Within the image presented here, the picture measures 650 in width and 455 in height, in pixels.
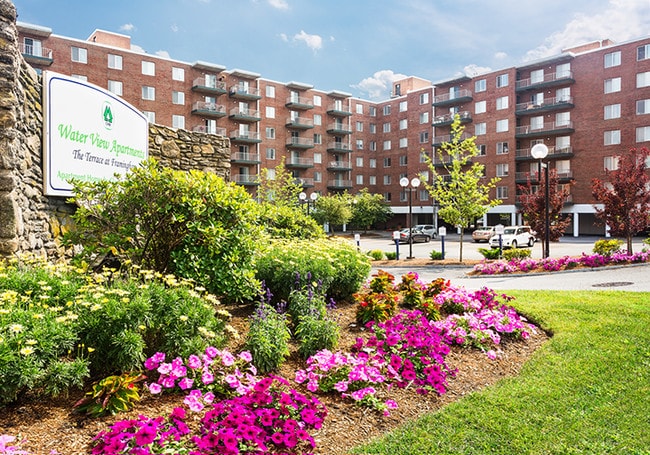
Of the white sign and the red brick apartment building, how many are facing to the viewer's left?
0

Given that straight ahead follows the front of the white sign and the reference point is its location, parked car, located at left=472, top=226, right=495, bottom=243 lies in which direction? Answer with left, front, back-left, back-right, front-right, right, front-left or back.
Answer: left

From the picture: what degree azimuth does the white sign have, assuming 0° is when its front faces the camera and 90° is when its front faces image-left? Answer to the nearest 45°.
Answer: approximately 315°

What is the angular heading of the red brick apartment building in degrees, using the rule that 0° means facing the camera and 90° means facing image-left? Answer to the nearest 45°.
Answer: approximately 0°

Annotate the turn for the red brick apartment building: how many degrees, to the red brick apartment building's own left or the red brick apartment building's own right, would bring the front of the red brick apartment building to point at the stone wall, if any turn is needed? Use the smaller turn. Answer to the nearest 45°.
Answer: approximately 45° to the red brick apartment building's own right

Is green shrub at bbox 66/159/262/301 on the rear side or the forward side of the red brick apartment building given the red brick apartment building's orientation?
on the forward side

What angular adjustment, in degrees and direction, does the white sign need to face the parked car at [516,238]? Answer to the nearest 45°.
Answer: approximately 90° to its left

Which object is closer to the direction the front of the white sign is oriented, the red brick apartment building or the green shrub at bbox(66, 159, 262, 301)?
the green shrub

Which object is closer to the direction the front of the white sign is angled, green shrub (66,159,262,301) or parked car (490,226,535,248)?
the green shrub
